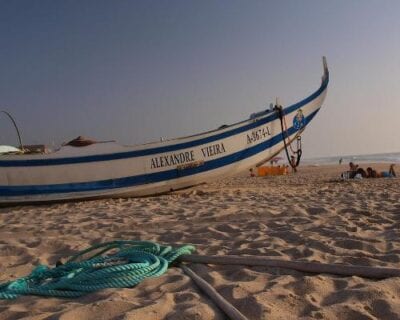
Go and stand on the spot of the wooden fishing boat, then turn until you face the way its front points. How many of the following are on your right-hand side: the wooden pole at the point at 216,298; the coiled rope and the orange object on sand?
2

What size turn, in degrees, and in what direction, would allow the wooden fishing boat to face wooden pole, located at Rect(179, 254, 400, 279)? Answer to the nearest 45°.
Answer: approximately 90° to its right

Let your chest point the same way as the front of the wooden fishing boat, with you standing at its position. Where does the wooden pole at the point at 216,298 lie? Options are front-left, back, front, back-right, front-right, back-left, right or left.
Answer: right

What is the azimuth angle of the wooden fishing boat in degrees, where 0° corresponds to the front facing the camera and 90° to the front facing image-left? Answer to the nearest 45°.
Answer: approximately 270°

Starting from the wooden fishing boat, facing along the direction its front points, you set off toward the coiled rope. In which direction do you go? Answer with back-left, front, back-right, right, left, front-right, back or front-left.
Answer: right
